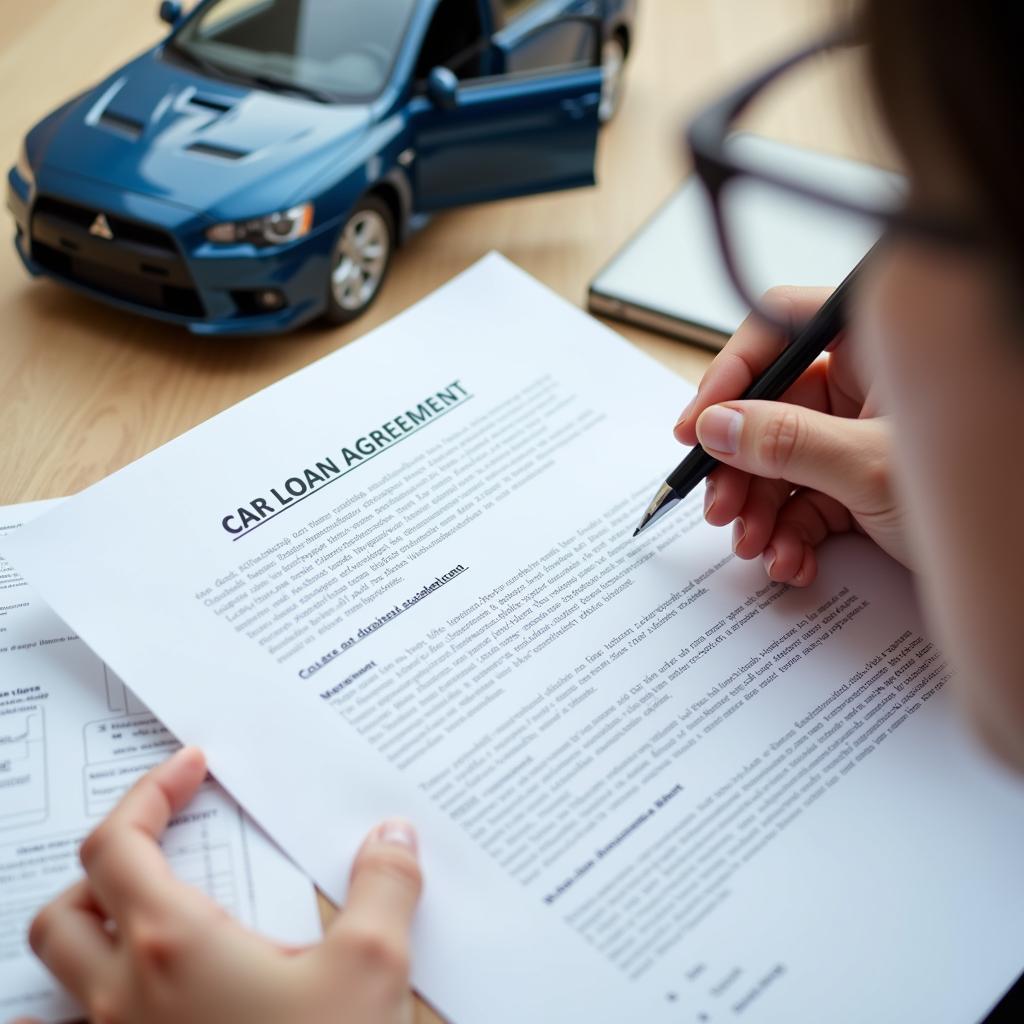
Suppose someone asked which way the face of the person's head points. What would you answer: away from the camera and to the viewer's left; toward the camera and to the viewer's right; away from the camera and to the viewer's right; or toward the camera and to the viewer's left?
away from the camera and to the viewer's left

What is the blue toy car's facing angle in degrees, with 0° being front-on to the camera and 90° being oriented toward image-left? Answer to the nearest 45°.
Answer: approximately 45°
